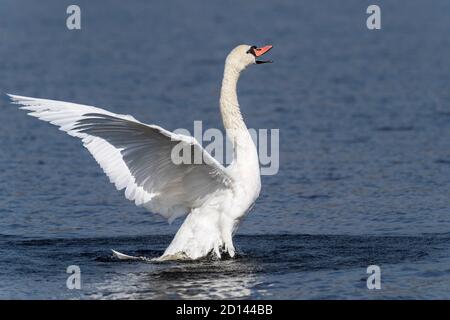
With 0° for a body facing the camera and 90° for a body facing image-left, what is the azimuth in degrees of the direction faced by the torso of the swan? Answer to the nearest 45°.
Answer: approximately 270°
